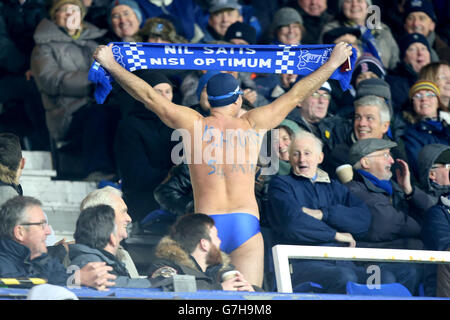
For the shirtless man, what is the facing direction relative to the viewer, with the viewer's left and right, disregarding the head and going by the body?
facing away from the viewer

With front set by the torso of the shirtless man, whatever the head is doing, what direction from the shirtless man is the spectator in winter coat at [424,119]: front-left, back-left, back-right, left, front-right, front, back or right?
front-right

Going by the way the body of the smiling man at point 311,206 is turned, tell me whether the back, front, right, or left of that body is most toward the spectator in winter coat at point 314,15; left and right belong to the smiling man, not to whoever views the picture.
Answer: back

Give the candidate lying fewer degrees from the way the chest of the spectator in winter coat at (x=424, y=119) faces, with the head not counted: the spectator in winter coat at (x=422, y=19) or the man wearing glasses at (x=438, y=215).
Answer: the man wearing glasses

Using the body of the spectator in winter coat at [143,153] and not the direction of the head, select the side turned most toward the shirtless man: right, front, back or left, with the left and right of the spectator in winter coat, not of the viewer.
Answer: front

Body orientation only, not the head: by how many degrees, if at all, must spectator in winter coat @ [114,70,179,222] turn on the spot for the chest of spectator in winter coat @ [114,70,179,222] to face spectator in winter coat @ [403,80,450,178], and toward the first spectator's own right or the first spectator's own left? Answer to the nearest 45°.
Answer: approximately 45° to the first spectator's own left

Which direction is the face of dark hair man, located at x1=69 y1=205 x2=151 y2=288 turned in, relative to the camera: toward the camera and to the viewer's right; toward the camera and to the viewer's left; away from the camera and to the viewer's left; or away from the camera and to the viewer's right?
away from the camera and to the viewer's right

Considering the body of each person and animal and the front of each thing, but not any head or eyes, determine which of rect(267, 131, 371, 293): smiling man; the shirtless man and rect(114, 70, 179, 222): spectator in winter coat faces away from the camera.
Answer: the shirtless man

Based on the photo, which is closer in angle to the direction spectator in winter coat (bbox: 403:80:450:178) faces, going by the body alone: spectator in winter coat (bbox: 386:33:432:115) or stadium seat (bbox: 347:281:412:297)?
the stadium seat

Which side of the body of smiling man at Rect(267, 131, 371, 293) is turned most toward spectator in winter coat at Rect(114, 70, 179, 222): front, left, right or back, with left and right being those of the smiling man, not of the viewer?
right
